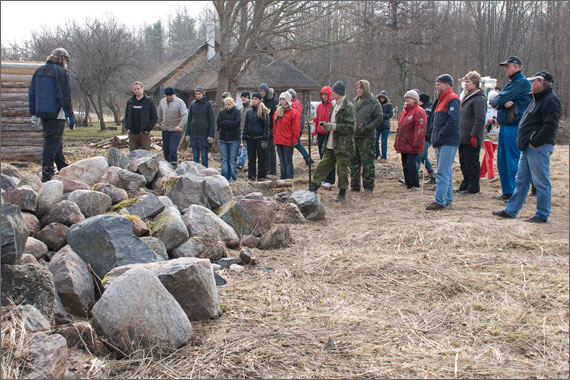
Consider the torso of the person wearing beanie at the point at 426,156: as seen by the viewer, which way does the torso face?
to the viewer's left

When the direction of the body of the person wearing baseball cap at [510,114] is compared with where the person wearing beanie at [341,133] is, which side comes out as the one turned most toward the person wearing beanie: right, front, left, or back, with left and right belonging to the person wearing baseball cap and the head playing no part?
front

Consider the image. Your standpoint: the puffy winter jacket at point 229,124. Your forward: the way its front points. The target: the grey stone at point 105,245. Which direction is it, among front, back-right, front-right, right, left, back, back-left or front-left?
front

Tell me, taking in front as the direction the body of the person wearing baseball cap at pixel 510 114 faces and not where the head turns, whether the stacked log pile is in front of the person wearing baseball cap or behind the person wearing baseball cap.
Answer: in front

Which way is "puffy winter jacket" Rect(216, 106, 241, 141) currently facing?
toward the camera

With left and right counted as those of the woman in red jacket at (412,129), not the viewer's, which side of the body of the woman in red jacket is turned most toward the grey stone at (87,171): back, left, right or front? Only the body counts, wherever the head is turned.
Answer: front

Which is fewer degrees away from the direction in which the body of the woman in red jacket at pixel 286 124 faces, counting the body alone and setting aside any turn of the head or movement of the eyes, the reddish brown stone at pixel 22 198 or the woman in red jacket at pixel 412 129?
the reddish brown stone

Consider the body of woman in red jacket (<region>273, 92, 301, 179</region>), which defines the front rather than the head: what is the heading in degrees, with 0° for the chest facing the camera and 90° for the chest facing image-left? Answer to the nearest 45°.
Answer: approximately 45°

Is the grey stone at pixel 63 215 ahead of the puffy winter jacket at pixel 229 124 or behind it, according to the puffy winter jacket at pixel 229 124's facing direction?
ahead

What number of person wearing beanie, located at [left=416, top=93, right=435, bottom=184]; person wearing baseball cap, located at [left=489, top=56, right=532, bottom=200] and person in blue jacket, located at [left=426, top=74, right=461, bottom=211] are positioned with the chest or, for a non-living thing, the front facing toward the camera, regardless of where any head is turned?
0

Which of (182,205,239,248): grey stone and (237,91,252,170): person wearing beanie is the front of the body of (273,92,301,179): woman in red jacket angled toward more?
the grey stone

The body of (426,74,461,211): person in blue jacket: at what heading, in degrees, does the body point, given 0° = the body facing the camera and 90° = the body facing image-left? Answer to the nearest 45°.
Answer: approximately 90°
